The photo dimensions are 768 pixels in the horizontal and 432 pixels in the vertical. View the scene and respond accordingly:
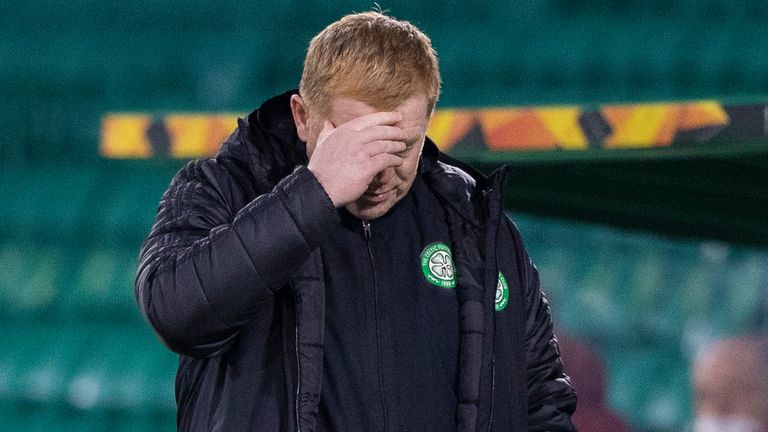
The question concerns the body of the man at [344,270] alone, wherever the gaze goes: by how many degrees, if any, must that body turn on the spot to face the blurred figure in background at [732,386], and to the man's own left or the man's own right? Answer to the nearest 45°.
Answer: approximately 135° to the man's own left

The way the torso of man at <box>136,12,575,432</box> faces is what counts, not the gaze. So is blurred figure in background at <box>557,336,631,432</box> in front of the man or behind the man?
behind

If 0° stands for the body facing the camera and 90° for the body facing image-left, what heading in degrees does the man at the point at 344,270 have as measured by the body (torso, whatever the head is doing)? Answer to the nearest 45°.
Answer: approximately 0°
